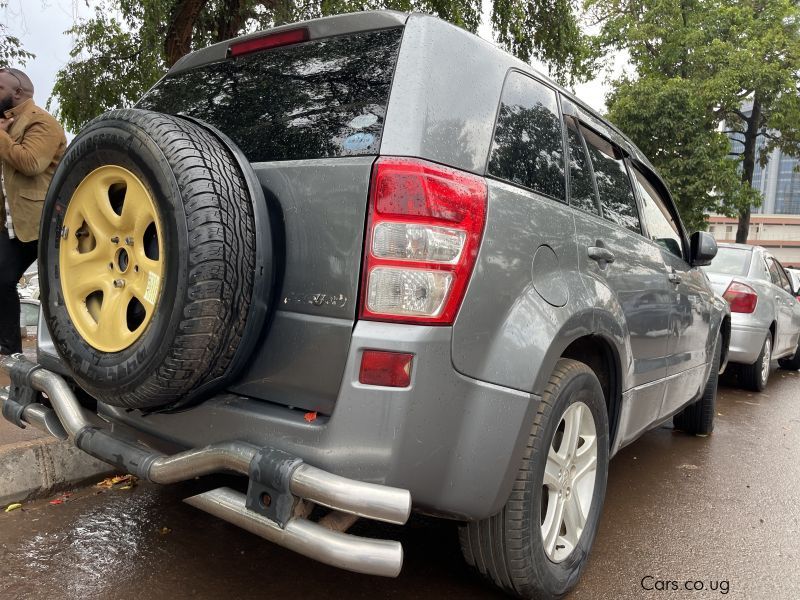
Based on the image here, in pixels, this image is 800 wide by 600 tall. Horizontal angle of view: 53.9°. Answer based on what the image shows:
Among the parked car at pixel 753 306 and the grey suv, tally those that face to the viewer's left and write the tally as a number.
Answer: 0

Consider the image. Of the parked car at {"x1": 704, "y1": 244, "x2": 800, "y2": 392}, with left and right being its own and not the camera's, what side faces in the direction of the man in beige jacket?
back

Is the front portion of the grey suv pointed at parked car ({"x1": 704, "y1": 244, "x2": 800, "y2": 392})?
yes

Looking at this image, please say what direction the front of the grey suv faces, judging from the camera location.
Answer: facing away from the viewer and to the right of the viewer

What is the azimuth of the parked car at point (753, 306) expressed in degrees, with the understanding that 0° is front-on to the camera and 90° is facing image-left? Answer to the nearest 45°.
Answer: approximately 225°

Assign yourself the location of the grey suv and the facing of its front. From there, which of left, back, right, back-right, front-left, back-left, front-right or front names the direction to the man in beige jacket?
left
